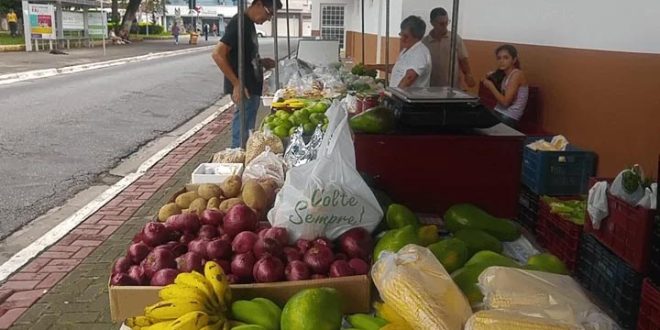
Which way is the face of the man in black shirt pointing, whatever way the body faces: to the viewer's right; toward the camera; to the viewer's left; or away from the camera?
to the viewer's right

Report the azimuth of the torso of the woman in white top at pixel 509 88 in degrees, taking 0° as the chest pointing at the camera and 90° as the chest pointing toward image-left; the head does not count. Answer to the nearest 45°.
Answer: approximately 45°
